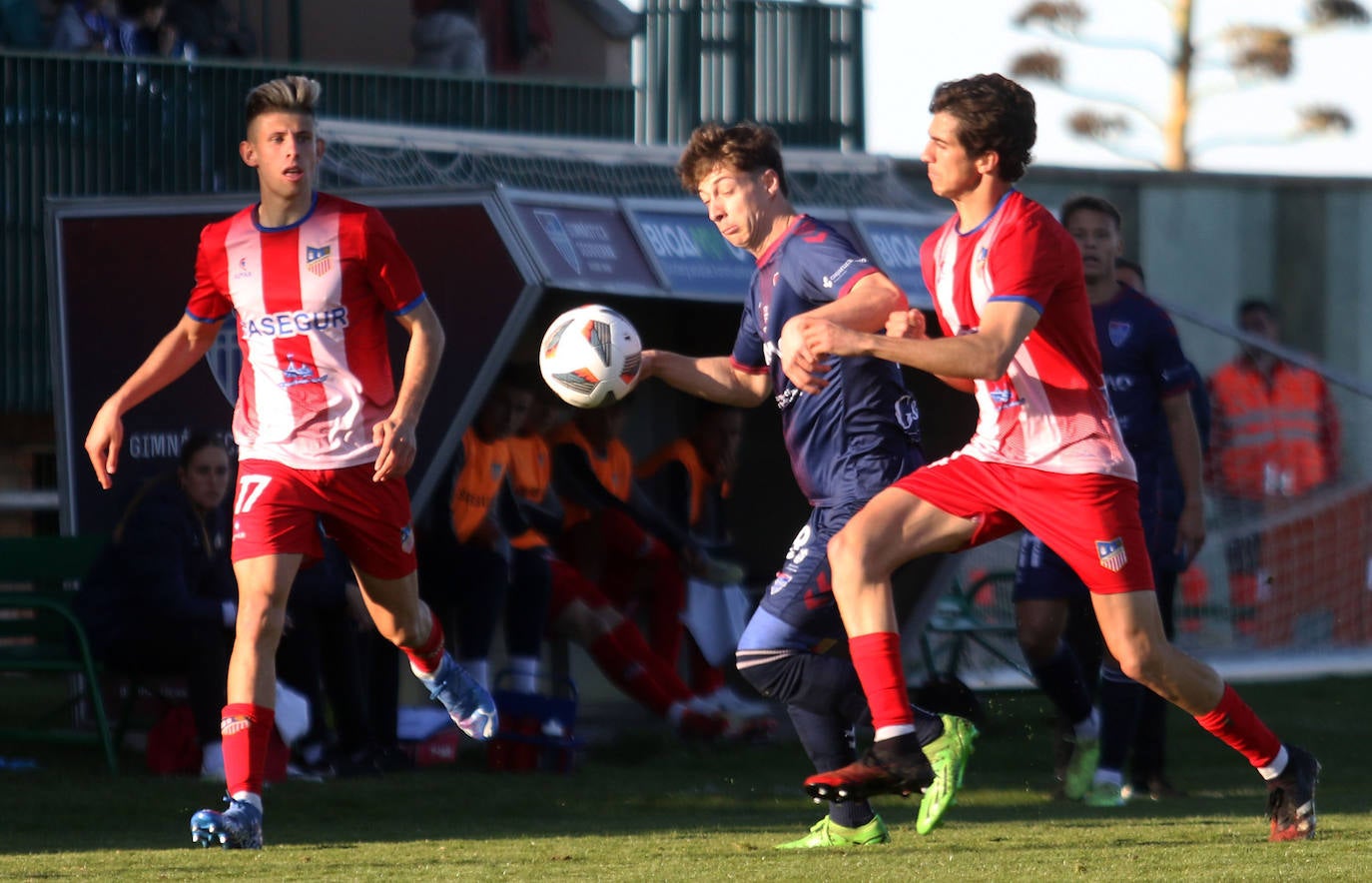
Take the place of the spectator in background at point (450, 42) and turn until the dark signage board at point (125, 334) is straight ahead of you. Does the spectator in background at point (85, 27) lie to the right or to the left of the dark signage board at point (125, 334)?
right

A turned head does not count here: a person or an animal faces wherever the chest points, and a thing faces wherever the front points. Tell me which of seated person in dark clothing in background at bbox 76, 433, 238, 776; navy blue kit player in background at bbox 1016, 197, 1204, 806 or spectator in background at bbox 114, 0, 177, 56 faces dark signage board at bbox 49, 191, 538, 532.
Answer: spectator in background at bbox 114, 0, 177, 56

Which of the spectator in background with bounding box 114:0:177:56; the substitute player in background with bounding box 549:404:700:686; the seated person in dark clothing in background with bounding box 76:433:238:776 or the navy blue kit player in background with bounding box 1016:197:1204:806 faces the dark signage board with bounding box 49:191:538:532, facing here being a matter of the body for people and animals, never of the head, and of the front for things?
the spectator in background with bounding box 114:0:177:56

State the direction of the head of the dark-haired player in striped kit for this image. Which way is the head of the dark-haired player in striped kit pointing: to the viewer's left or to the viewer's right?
to the viewer's left

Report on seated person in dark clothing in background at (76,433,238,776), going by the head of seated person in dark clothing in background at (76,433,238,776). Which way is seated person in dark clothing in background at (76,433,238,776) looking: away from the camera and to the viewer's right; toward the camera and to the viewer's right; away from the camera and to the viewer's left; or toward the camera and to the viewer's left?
toward the camera and to the viewer's right

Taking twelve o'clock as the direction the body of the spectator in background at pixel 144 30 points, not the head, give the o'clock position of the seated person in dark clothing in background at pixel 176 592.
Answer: the seated person in dark clothing in background at pixel 176 592 is roughly at 12 o'clock from the spectator in background at pixel 144 30.

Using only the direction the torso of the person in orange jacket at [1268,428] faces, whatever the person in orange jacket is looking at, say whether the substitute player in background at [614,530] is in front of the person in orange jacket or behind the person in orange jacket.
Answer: in front
